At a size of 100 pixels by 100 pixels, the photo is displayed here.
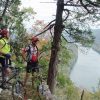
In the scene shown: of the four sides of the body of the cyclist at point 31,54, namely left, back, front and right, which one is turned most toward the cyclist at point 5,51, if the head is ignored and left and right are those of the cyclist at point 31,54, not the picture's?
right

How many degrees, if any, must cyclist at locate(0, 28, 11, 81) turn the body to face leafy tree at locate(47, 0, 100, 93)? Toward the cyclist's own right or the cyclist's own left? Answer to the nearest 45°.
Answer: approximately 45° to the cyclist's own left

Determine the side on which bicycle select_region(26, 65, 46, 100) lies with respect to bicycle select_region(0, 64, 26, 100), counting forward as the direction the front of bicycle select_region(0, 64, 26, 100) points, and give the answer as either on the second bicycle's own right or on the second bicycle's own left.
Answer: on the second bicycle's own left
